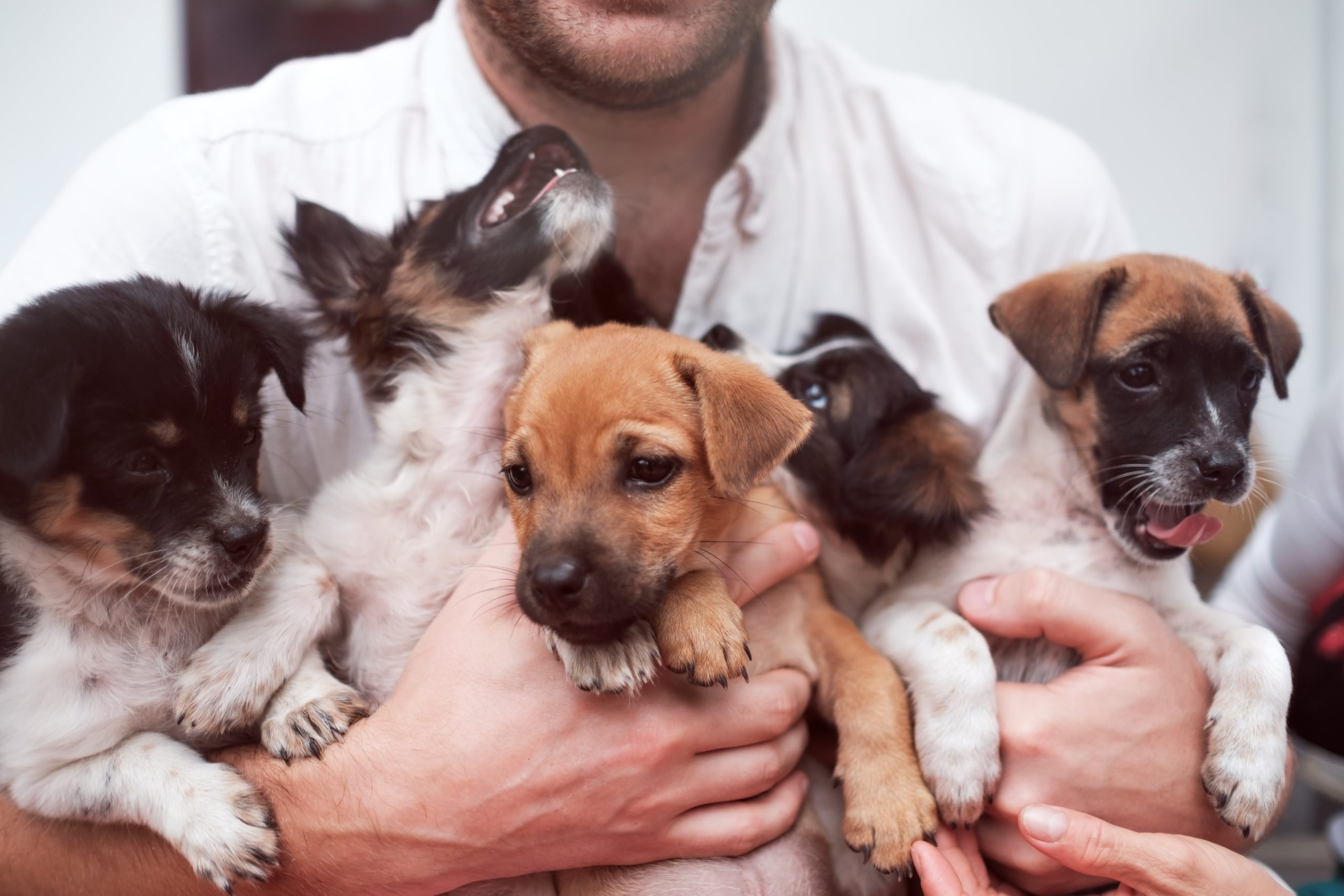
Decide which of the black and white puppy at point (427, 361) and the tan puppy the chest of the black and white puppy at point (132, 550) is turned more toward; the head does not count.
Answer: the tan puppy

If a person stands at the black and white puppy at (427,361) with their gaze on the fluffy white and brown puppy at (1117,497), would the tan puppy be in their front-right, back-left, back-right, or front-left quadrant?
front-right

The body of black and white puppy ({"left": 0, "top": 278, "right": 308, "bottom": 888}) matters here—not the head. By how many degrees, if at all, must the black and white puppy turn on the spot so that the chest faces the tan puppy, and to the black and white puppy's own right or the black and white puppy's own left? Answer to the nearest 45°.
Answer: approximately 45° to the black and white puppy's own left

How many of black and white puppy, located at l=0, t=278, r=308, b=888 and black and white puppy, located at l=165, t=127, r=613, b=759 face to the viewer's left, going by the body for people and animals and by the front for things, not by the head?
0

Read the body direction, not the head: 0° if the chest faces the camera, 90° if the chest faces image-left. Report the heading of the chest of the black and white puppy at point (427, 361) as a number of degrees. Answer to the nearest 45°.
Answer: approximately 315°

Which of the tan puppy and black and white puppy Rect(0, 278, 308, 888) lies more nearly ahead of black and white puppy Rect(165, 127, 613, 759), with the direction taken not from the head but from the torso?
the tan puppy

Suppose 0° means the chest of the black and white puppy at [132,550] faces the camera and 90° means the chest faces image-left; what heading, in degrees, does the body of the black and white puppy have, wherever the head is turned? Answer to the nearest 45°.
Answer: approximately 315°

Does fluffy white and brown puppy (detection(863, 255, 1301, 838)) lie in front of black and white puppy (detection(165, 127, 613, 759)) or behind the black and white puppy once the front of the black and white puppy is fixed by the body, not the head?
in front
